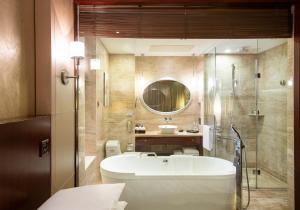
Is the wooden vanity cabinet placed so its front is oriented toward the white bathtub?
yes

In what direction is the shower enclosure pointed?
toward the camera

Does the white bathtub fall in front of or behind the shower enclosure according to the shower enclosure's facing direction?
in front

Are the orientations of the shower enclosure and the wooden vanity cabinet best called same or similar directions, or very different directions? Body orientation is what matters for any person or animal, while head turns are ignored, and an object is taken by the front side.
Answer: same or similar directions

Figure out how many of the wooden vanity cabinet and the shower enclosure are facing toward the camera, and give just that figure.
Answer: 2

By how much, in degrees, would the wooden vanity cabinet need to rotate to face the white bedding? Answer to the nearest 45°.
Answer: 0° — it already faces it

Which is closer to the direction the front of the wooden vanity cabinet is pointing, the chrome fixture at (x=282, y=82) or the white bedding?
the white bedding

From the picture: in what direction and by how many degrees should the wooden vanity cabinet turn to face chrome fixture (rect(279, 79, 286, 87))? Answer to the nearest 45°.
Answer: approximately 90° to its left

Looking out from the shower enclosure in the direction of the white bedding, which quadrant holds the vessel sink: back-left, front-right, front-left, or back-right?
front-right

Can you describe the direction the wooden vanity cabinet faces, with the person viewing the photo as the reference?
facing the viewer
